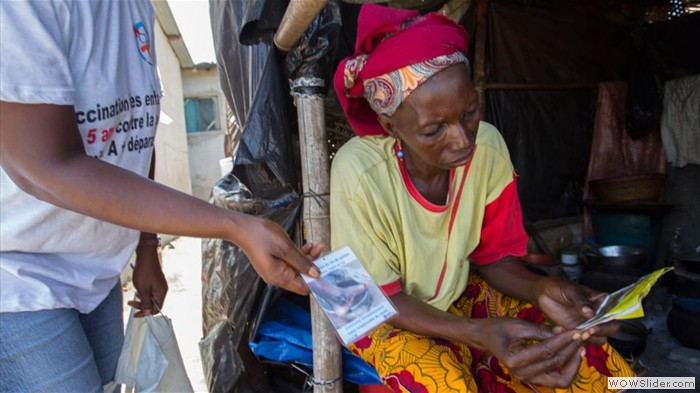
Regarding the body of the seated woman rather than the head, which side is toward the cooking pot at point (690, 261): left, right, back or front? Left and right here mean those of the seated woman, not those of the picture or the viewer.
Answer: left

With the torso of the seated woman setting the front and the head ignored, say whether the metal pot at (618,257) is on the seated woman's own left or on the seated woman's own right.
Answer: on the seated woman's own left

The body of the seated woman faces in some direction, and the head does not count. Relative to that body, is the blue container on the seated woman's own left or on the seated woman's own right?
on the seated woman's own left
